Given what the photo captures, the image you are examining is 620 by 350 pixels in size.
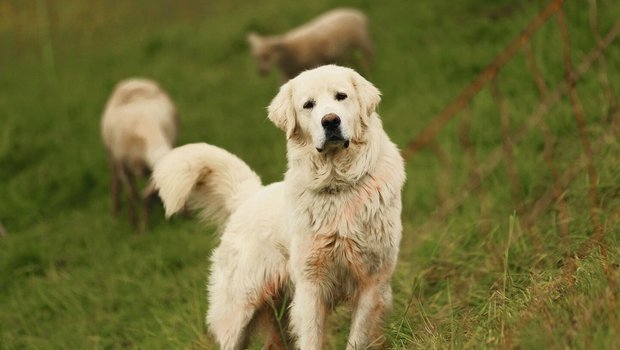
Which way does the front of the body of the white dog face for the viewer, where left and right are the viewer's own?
facing the viewer and to the right of the viewer

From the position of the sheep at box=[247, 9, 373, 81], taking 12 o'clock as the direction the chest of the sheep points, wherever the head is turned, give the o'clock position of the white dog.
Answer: The white dog is roughly at 9 o'clock from the sheep.

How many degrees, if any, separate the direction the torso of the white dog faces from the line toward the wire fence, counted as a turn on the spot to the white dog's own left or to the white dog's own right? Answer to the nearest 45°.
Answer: approximately 45° to the white dog's own left

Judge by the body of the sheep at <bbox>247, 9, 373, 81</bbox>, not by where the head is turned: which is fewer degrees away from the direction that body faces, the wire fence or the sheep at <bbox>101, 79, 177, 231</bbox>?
the sheep

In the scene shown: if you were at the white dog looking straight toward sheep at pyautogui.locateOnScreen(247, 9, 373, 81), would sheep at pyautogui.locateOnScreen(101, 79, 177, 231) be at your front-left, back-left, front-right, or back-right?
front-left

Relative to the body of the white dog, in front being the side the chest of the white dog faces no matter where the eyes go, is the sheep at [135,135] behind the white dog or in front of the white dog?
behind

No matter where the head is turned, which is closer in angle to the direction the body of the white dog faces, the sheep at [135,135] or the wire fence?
the wire fence

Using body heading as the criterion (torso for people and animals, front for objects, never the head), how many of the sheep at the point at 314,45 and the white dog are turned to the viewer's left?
1

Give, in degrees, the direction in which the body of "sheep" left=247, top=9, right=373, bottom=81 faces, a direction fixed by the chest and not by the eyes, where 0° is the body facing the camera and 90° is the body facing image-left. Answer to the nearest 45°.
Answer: approximately 90°

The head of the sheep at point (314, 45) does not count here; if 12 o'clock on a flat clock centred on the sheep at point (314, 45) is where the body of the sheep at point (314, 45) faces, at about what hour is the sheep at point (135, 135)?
the sheep at point (135, 135) is roughly at 10 o'clock from the sheep at point (314, 45).

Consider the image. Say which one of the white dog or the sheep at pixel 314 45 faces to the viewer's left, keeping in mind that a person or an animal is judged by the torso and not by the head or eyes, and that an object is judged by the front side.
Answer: the sheep
